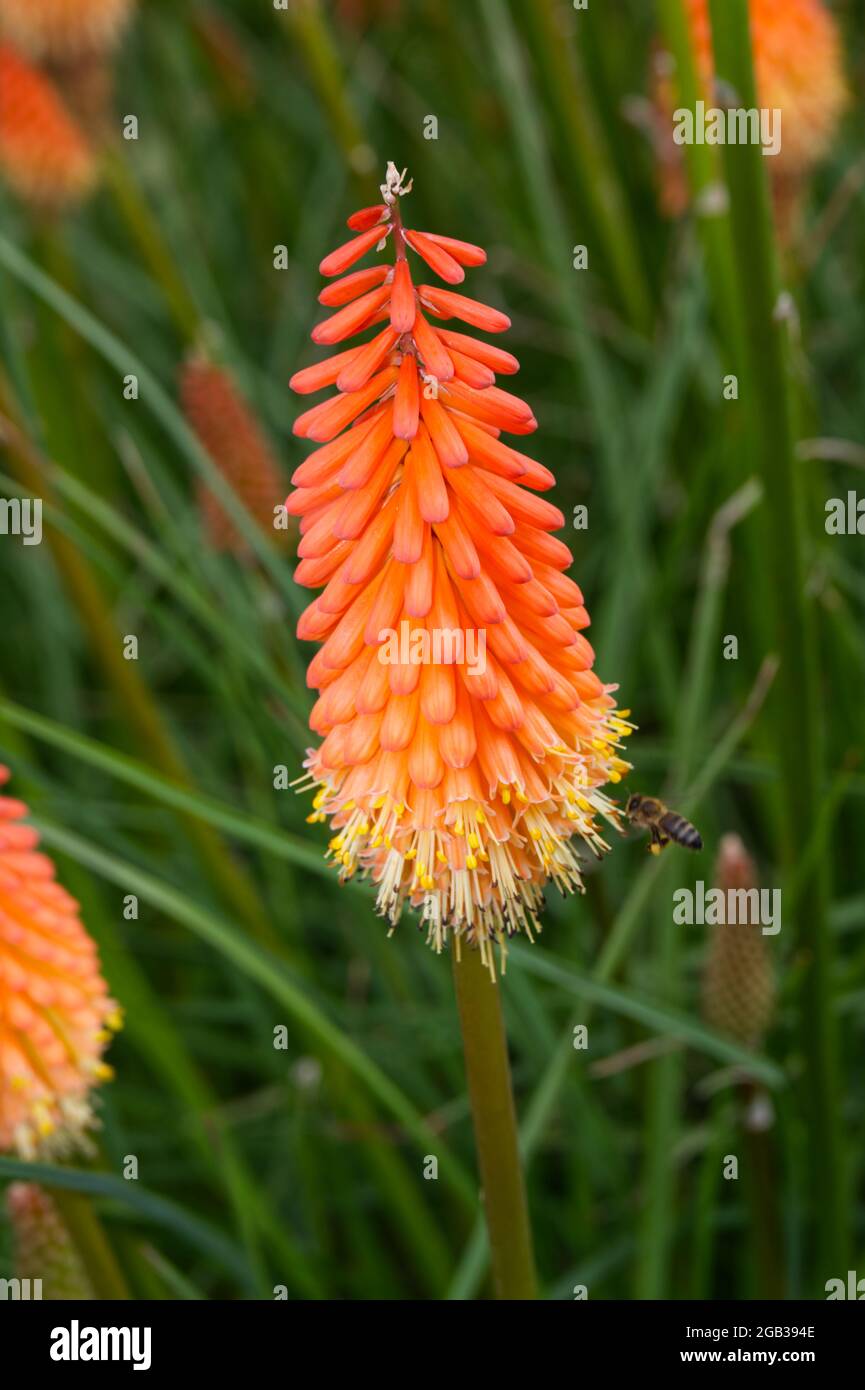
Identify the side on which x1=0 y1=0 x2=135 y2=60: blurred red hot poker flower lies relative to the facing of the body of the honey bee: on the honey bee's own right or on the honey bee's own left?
on the honey bee's own right

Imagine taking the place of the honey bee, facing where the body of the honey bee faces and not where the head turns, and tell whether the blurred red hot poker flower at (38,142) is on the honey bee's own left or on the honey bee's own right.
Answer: on the honey bee's own right

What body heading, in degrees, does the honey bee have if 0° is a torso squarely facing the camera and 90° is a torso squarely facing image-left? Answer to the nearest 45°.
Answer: approximately 90°

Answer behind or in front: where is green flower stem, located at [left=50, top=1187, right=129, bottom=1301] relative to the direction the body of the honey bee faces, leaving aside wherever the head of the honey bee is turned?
in front

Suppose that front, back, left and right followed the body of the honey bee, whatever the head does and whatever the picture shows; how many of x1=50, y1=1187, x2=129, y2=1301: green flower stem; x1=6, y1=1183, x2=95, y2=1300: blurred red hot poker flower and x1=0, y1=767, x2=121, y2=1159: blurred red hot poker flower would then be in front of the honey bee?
3

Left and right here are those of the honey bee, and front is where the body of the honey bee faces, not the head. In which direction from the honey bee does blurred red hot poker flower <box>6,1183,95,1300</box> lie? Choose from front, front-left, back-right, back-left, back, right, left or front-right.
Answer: front

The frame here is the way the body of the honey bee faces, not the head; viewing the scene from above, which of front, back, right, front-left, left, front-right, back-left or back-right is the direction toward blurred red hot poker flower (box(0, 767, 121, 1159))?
front
